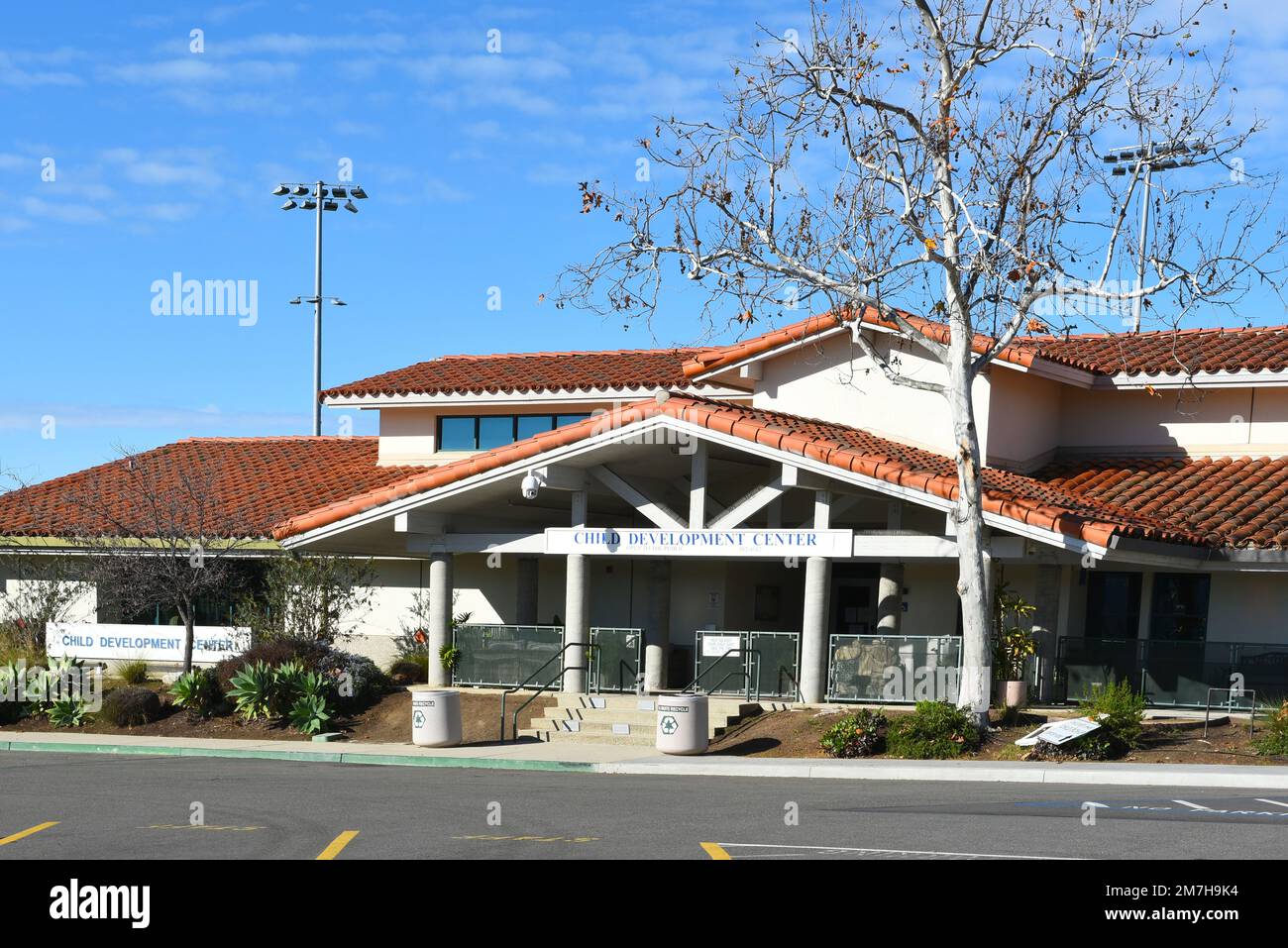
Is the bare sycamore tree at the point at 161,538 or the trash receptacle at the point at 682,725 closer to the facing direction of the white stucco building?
the trash receptacle

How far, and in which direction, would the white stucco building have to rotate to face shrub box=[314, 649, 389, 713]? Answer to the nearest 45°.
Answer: approximately 90° to its right

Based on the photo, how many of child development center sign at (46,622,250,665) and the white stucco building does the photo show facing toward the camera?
2

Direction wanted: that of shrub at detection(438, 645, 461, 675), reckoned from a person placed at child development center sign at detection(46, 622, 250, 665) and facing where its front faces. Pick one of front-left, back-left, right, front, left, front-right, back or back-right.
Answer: front-left

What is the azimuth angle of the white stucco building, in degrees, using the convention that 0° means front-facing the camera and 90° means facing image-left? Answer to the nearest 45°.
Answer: approximately 0°

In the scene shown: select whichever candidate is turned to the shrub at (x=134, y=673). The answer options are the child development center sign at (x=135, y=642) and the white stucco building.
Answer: the child development center sign

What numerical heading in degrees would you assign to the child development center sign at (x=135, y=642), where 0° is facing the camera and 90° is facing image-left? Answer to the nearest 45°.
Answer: approximately 0°

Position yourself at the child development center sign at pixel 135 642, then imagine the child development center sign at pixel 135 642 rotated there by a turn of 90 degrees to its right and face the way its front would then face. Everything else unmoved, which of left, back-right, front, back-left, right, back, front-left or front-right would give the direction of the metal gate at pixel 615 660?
back-left

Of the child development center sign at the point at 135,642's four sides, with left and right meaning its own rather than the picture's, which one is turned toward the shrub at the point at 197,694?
front

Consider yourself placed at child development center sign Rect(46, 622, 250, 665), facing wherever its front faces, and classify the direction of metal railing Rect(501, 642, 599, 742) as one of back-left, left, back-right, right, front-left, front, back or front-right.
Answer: front-left

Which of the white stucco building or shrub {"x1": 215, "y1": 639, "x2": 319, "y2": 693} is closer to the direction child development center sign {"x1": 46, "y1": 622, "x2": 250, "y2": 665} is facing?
the shrub
